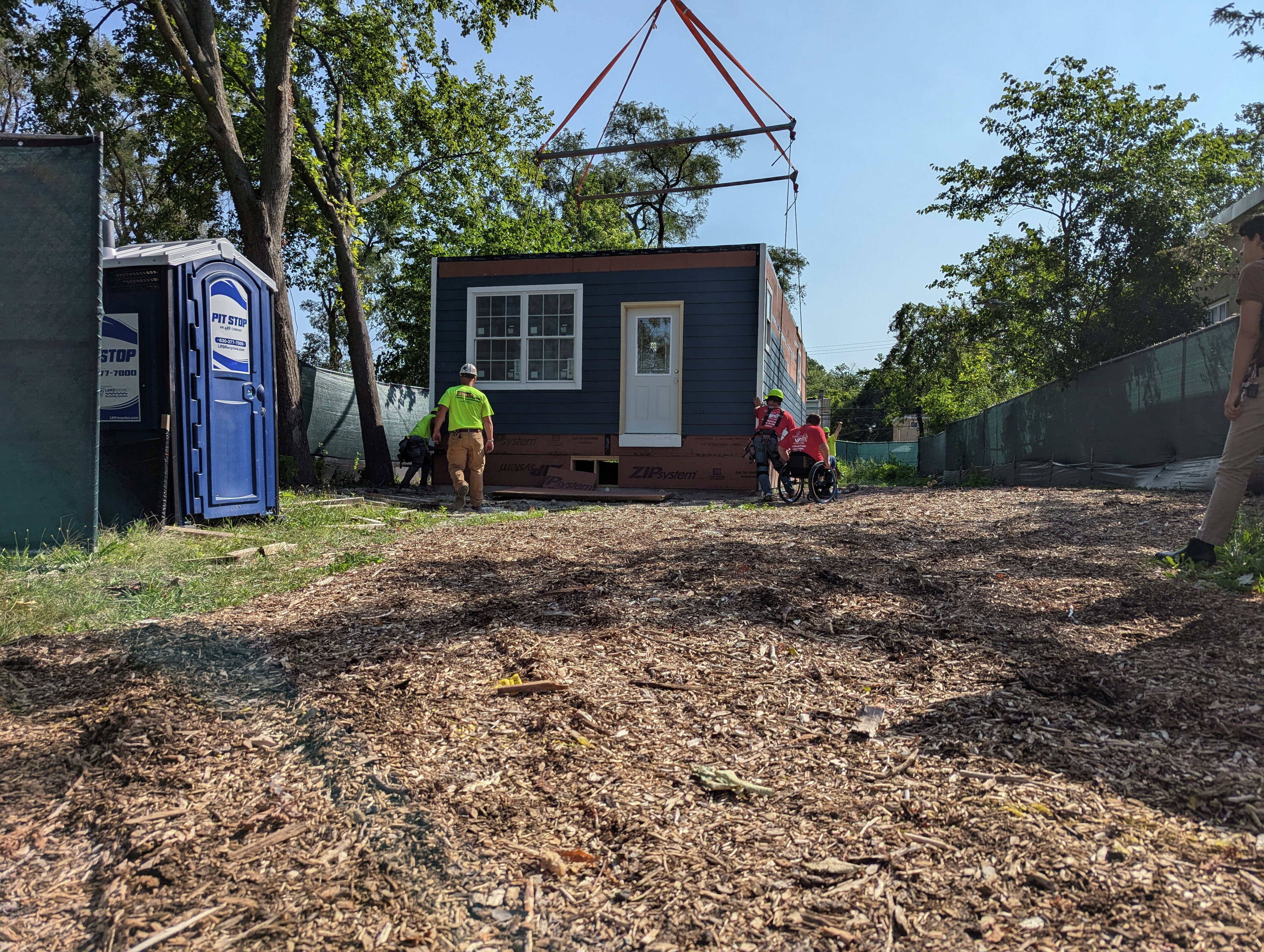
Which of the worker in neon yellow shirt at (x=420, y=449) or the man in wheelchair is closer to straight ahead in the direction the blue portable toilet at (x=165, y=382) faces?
the man in wheelchair

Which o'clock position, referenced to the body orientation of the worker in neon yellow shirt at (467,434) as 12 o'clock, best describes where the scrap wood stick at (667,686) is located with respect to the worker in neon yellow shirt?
The scrap wood stick is roughly at 6 o'clock from the worker in neon yellow shirt.

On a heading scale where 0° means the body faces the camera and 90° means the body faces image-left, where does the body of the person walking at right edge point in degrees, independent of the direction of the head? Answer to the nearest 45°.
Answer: approximately 90°

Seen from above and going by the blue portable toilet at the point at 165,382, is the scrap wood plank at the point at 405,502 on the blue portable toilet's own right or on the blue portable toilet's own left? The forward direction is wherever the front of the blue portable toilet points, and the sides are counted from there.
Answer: on the blue portable toilet's own left

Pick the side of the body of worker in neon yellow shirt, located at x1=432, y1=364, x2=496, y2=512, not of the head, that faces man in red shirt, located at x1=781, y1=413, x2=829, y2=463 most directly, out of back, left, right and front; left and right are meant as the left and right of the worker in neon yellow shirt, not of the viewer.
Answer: right

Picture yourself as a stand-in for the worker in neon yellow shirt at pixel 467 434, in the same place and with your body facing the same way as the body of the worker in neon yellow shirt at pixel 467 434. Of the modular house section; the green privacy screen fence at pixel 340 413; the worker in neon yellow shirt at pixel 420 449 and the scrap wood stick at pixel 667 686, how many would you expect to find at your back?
1

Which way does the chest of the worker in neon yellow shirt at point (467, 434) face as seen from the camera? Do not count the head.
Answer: away from the camera

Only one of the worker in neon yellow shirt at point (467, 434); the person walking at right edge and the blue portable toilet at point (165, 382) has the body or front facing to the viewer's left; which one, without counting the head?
the person walking at right edge

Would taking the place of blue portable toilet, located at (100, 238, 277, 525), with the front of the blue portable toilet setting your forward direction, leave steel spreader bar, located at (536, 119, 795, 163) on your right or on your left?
on your left

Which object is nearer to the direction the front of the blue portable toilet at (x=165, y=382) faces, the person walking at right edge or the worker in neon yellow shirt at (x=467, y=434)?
the person walking at right edge
